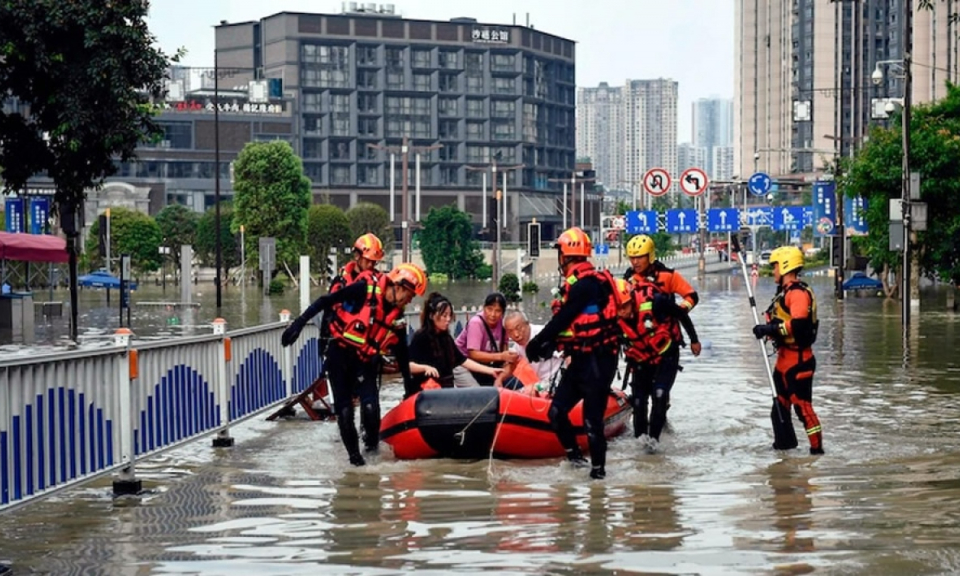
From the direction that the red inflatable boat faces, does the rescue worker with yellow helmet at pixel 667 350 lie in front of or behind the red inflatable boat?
behind

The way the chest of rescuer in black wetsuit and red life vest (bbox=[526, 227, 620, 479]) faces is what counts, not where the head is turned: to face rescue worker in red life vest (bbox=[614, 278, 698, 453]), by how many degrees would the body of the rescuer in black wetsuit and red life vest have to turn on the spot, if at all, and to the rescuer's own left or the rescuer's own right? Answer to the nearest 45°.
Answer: approximately 90° to the rescuer's own right

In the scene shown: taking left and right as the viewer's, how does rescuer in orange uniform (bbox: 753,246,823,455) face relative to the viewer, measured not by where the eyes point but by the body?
facing to the left of the viewer

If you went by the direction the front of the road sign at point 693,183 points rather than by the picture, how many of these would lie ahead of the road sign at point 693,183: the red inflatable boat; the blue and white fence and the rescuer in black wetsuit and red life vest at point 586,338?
3

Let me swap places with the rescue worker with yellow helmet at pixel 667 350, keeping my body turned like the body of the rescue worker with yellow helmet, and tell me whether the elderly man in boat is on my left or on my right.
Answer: on my right

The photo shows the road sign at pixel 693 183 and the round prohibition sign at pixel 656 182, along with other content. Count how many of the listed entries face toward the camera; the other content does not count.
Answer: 2

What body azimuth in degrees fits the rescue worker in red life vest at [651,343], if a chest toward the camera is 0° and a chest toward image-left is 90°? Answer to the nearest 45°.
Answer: approximately 45°

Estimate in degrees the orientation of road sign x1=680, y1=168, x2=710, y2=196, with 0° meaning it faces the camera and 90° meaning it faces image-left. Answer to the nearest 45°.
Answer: approximately 0°
